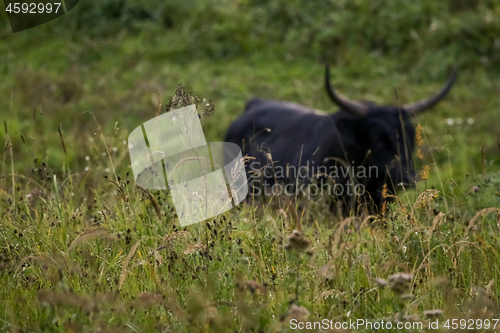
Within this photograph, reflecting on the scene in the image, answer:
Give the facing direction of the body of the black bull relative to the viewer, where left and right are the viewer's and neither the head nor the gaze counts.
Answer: facing the viewer and to the right of the viewer
